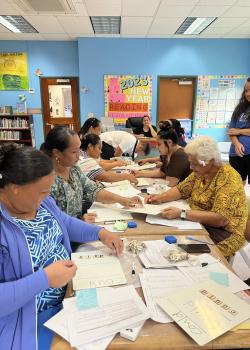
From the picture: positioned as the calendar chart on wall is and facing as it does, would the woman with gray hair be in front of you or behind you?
in front

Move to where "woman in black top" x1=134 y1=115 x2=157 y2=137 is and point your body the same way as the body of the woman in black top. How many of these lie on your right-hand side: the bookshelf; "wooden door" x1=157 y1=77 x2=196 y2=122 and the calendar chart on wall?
1

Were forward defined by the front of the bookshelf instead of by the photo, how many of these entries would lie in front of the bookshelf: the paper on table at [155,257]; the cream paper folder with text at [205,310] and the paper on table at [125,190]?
3

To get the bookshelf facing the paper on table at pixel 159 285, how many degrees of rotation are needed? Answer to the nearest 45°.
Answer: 0° — it already faces it

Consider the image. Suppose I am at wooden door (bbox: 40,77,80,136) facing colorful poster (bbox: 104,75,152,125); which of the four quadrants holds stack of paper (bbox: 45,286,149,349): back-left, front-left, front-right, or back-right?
front-right

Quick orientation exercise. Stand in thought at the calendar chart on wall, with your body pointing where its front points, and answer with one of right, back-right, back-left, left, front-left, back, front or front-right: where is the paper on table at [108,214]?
front

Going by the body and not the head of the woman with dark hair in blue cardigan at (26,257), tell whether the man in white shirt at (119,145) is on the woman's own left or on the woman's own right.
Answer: on the woman's own left

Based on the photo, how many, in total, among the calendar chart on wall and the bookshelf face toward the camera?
2

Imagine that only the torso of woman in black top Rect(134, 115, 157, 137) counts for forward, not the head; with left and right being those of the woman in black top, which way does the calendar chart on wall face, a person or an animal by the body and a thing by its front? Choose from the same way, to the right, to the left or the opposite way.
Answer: the same way

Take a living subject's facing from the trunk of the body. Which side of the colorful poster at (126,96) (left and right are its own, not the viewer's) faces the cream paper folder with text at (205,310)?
front

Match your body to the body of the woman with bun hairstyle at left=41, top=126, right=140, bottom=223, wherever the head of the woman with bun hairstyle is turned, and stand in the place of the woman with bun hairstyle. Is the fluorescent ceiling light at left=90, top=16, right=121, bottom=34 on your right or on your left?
on your left

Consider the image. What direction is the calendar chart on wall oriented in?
toward the camera

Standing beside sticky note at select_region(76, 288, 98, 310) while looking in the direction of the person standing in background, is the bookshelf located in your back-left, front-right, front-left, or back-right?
front-left

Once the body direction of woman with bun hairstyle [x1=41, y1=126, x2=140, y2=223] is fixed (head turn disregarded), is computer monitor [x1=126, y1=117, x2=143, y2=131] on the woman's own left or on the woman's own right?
on the woman's own left

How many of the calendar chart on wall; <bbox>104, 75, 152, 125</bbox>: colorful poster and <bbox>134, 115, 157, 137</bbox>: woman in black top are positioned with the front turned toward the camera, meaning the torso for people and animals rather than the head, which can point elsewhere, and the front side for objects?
3

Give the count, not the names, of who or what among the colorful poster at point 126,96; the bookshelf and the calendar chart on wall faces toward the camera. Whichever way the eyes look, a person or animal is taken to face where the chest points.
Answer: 3

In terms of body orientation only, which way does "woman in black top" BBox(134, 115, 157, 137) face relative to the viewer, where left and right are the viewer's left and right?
facing the viewer

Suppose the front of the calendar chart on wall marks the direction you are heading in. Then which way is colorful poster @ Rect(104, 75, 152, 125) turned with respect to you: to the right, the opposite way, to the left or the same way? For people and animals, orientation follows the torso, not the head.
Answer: the same way

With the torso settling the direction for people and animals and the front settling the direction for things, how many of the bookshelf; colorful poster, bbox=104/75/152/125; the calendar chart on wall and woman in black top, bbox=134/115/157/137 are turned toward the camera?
4
